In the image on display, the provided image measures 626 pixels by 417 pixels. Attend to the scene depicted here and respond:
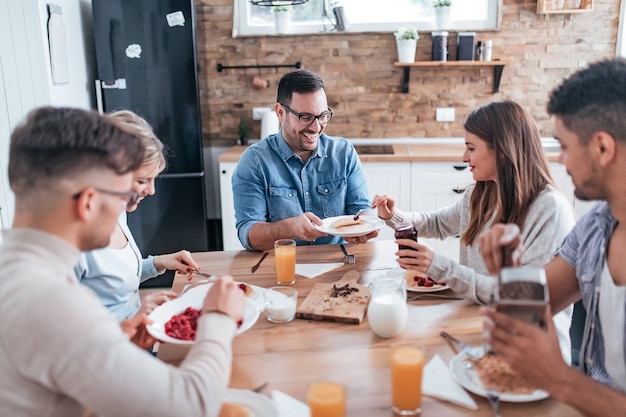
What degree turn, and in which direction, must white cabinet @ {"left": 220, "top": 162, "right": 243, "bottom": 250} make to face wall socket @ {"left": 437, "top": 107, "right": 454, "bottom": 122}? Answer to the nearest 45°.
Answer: approximately 90° to its left

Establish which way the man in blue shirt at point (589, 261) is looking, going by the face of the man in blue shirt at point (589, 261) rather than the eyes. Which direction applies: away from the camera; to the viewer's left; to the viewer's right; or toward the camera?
to the viewer's left

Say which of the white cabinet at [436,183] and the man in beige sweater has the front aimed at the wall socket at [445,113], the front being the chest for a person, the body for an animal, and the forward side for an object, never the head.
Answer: the man in beige sweater

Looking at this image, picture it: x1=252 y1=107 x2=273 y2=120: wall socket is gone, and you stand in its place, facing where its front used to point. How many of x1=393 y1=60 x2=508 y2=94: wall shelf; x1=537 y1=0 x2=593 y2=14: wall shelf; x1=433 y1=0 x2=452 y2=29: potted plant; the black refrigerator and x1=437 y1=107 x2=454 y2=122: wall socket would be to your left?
4

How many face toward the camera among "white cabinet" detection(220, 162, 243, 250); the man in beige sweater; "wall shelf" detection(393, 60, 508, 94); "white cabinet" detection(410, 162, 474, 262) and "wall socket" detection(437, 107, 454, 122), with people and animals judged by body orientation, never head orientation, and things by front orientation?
4

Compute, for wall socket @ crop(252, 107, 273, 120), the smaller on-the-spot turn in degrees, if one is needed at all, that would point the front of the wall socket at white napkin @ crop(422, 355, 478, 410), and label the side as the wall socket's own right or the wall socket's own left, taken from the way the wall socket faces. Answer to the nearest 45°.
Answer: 0° — it already faces it

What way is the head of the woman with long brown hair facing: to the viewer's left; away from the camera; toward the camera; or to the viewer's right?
to the viewer's left

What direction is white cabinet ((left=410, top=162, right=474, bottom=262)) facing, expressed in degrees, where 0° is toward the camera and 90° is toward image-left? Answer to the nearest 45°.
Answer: approximately 0°

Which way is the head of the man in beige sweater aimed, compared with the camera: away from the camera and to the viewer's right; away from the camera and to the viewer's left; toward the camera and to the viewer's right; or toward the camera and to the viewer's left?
away from the camera and to the viewer's right

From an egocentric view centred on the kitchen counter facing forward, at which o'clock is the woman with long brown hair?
The woman with long brown hair is roughly at 12 o'clock from the kitchen counter.

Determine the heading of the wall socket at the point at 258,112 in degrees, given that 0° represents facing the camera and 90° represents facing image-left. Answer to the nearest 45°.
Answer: approximately 0°
